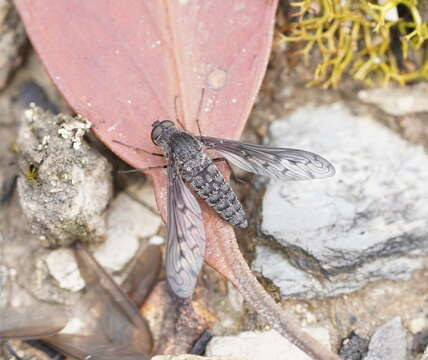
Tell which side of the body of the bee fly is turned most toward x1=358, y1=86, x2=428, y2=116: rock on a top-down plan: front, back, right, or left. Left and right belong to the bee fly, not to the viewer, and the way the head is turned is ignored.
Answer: right

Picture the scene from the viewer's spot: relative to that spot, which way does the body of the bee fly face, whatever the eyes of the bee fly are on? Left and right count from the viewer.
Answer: facing away from the viewer and to the left of the viewer
